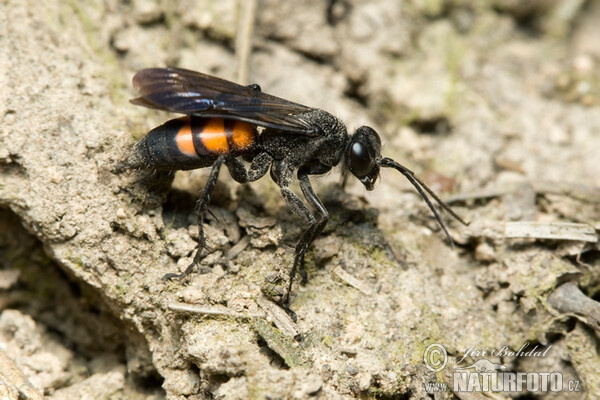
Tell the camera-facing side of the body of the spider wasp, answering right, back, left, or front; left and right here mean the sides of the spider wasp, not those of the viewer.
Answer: right
